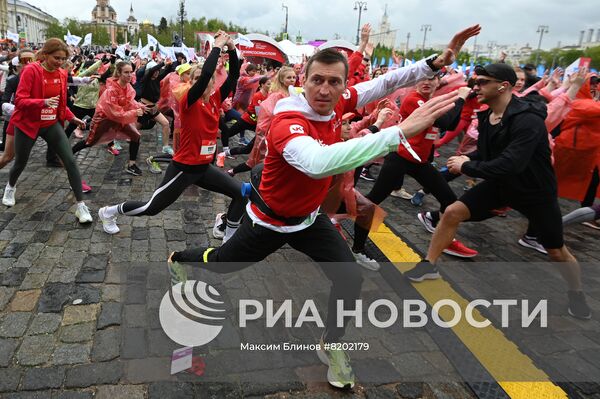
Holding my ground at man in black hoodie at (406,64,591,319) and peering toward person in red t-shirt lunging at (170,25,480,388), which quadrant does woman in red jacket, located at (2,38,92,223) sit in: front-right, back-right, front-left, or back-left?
front-right

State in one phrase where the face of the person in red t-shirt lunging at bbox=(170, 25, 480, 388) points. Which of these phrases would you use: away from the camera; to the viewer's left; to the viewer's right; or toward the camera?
toward the camera

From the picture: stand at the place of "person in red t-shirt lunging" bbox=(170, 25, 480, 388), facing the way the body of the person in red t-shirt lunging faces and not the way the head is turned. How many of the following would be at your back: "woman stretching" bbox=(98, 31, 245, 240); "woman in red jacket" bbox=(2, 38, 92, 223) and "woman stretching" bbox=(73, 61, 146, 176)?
3

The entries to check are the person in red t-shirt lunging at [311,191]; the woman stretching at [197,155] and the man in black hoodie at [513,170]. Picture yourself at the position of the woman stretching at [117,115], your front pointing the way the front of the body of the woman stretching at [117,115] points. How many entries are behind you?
0

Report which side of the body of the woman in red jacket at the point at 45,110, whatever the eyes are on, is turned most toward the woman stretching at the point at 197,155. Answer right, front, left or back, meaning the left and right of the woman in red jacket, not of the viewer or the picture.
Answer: front

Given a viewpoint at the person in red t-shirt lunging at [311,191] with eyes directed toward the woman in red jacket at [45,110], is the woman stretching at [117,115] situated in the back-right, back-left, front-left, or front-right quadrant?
front-right

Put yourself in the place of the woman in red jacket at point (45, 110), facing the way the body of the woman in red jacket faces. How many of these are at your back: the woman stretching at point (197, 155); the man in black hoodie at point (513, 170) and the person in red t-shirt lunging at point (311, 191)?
0

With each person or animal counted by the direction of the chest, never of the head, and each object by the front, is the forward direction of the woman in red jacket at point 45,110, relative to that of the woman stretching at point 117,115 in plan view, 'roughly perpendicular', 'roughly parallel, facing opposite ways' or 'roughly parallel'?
roughly parallel

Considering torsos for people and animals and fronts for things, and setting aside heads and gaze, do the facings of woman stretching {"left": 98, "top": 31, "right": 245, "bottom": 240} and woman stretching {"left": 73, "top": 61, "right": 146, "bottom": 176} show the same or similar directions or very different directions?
same or similar directions

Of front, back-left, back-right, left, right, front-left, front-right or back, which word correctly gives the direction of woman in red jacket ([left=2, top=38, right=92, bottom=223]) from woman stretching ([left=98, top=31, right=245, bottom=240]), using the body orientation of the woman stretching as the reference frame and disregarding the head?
back

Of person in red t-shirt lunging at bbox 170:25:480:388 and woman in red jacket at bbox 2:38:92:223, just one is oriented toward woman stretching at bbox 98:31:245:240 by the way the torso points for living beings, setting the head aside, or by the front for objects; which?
the woman in red jacket

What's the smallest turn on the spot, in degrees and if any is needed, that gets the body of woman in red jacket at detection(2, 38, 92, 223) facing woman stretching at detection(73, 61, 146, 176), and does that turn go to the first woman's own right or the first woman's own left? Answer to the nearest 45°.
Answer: approximately 90° to the first woman's own left

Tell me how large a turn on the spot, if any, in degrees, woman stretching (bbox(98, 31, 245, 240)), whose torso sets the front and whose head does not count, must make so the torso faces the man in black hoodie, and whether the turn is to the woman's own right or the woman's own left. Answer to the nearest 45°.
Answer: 0° — they already face them

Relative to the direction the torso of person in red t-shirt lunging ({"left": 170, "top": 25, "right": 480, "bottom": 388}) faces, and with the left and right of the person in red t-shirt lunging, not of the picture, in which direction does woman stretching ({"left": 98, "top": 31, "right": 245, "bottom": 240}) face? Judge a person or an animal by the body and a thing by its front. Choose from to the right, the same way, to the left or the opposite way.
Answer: the same way

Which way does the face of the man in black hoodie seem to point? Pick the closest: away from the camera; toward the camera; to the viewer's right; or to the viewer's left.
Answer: to the viewer's left

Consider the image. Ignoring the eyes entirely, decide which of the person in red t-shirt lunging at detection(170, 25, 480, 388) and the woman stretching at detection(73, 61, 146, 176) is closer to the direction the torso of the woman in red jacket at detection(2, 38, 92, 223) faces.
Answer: the person in red t-shirt lunging

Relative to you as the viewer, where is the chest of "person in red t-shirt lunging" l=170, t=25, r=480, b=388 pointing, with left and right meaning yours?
facing the viewer and to the right of the viewer

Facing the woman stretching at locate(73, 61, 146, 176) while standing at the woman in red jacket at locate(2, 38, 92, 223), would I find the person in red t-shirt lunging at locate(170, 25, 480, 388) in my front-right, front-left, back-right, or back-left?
back-right
